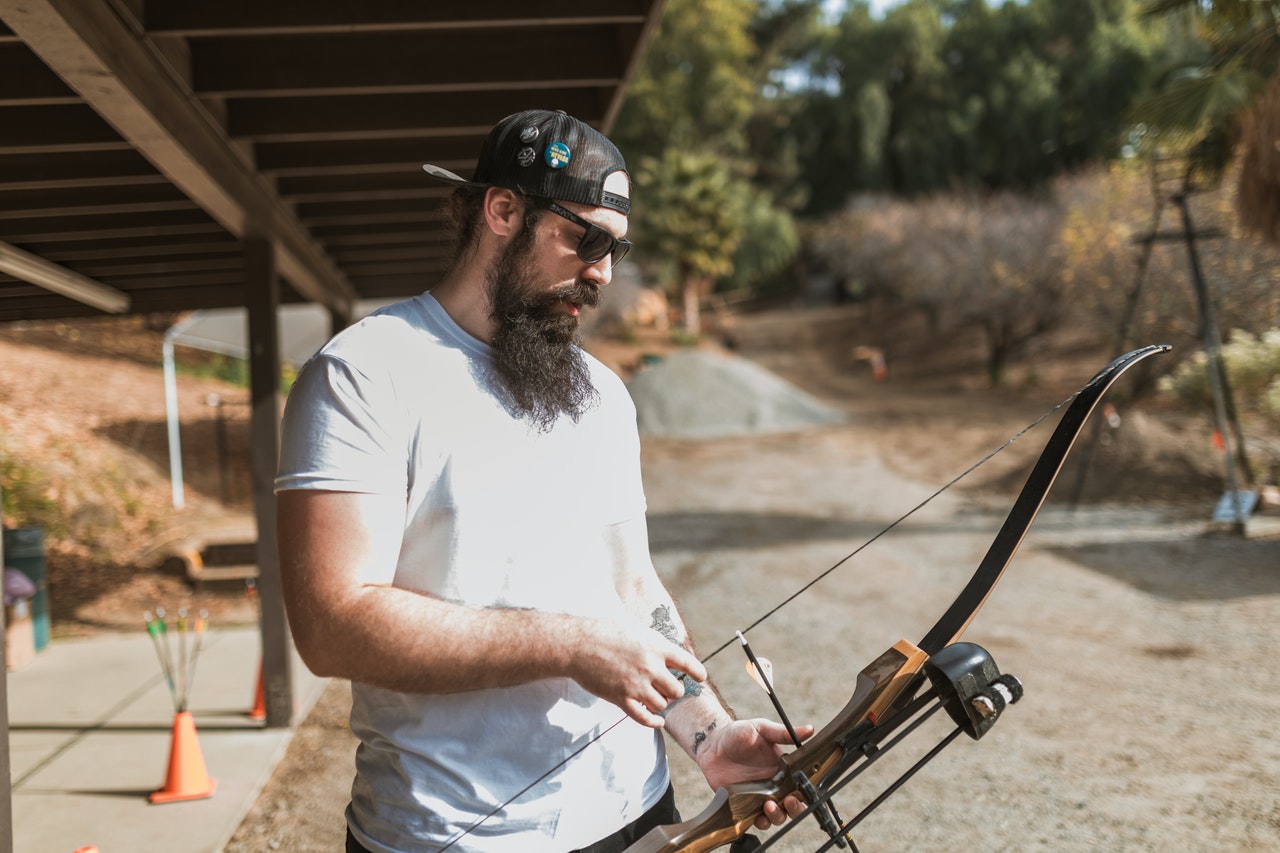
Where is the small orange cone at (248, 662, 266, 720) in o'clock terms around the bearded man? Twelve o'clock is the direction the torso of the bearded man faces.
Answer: The small orange cone is roughly at 7 o'clock from the bearded man.

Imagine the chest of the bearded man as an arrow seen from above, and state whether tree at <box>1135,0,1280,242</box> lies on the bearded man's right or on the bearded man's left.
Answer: on the bearded man's left

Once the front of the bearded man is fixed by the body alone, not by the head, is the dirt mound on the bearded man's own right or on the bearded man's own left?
on the bearded man's own left

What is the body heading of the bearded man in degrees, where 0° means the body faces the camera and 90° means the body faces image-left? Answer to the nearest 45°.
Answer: approximately 315°

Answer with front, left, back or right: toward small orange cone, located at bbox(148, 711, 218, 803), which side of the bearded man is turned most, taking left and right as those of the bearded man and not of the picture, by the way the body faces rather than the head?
back

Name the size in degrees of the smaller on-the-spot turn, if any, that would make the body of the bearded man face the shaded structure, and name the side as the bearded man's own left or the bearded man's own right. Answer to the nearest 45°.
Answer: approximately 135° to the bearded man's own left
